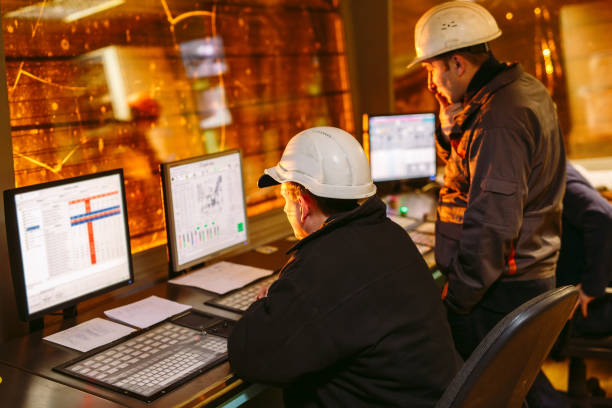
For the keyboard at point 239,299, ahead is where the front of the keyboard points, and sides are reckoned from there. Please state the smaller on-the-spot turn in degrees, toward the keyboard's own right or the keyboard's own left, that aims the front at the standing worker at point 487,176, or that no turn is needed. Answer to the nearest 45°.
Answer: approximately 45° to the keyboard's own left

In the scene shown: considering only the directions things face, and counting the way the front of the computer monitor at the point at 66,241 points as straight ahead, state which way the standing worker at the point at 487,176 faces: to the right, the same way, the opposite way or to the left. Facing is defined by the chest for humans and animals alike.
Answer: the opposite way

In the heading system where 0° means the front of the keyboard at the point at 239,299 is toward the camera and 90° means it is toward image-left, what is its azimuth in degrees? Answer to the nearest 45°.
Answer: approximately 315°

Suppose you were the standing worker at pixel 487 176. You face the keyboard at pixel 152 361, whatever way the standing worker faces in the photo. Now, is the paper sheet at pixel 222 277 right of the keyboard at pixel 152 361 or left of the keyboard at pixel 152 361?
right

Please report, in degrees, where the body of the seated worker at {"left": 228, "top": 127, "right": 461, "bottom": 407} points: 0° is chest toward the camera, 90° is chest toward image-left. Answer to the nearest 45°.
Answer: approximately 135°

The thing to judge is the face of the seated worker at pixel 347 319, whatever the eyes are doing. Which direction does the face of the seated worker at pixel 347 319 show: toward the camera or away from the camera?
away from the camera

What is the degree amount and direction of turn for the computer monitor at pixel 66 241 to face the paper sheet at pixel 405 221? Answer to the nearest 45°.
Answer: approximately 90° to its left

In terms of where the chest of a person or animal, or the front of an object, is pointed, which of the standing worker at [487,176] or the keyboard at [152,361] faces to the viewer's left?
the standing worker

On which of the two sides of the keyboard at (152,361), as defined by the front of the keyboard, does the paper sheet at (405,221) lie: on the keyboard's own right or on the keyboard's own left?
on the keyboard's own left

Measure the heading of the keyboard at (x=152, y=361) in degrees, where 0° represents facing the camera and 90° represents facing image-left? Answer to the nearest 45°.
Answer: approximately 315°

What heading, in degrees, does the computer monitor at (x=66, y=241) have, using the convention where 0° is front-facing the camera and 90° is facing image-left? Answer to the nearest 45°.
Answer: approximately 315°

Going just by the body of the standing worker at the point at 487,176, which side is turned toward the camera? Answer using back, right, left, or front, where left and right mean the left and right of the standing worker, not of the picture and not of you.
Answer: left
